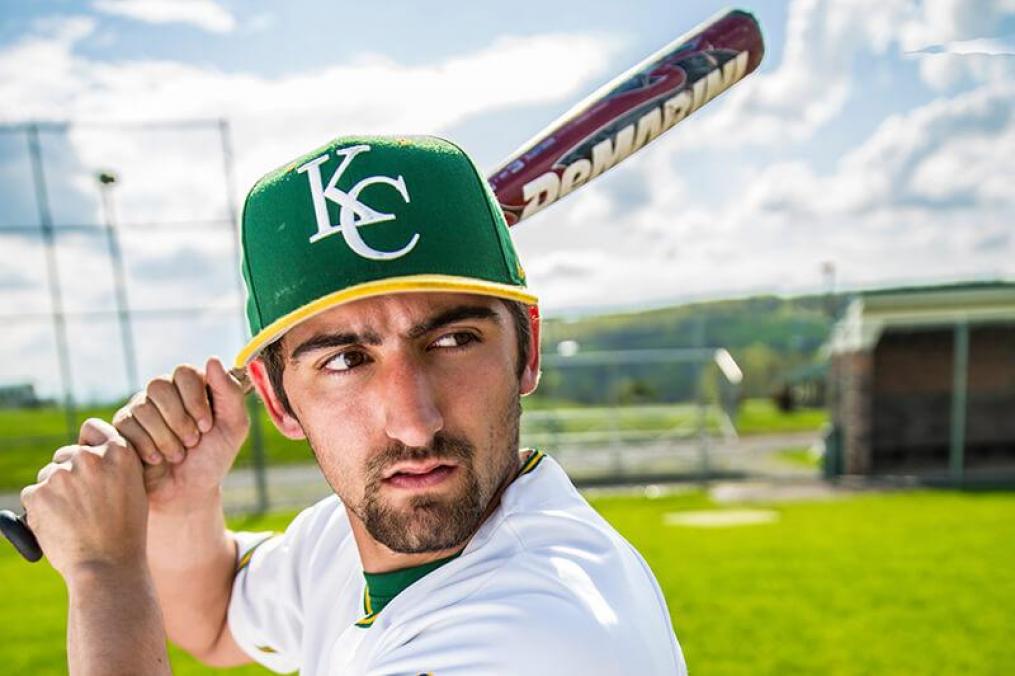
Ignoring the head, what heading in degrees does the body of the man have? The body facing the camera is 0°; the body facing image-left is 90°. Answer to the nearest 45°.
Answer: approximately 45°

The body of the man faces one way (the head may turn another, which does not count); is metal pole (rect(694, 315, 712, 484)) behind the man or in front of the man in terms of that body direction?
behind

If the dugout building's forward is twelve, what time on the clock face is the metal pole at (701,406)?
The metal pole is roughly at 2 o'clock from the dugout building.

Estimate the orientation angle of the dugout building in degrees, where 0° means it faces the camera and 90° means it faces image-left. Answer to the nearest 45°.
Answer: approximately 0°

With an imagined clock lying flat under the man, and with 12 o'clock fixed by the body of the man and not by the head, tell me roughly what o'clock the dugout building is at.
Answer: The dugout building is roughly at 6 o'clock from the man.

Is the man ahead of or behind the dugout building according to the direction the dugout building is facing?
ahead

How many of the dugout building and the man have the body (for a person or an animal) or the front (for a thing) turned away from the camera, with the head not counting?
0
